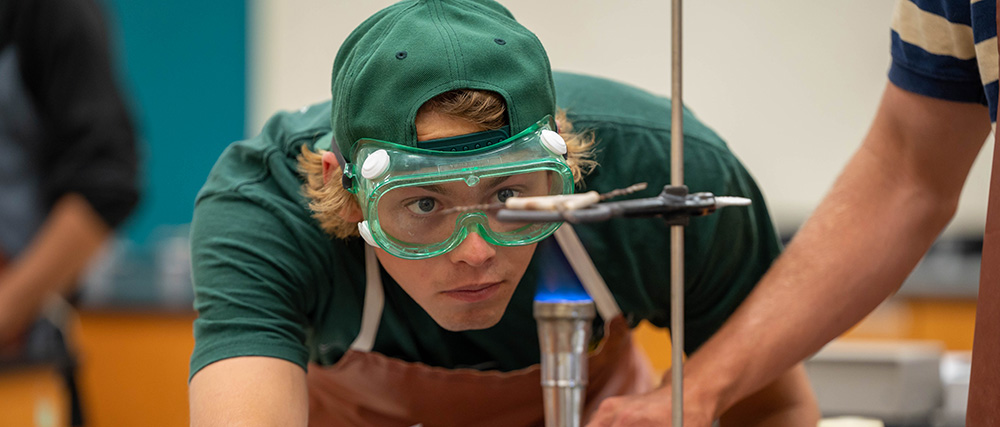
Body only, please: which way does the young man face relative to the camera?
toward the camera

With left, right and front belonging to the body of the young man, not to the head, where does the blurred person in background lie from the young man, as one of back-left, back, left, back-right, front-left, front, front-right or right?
back-right
